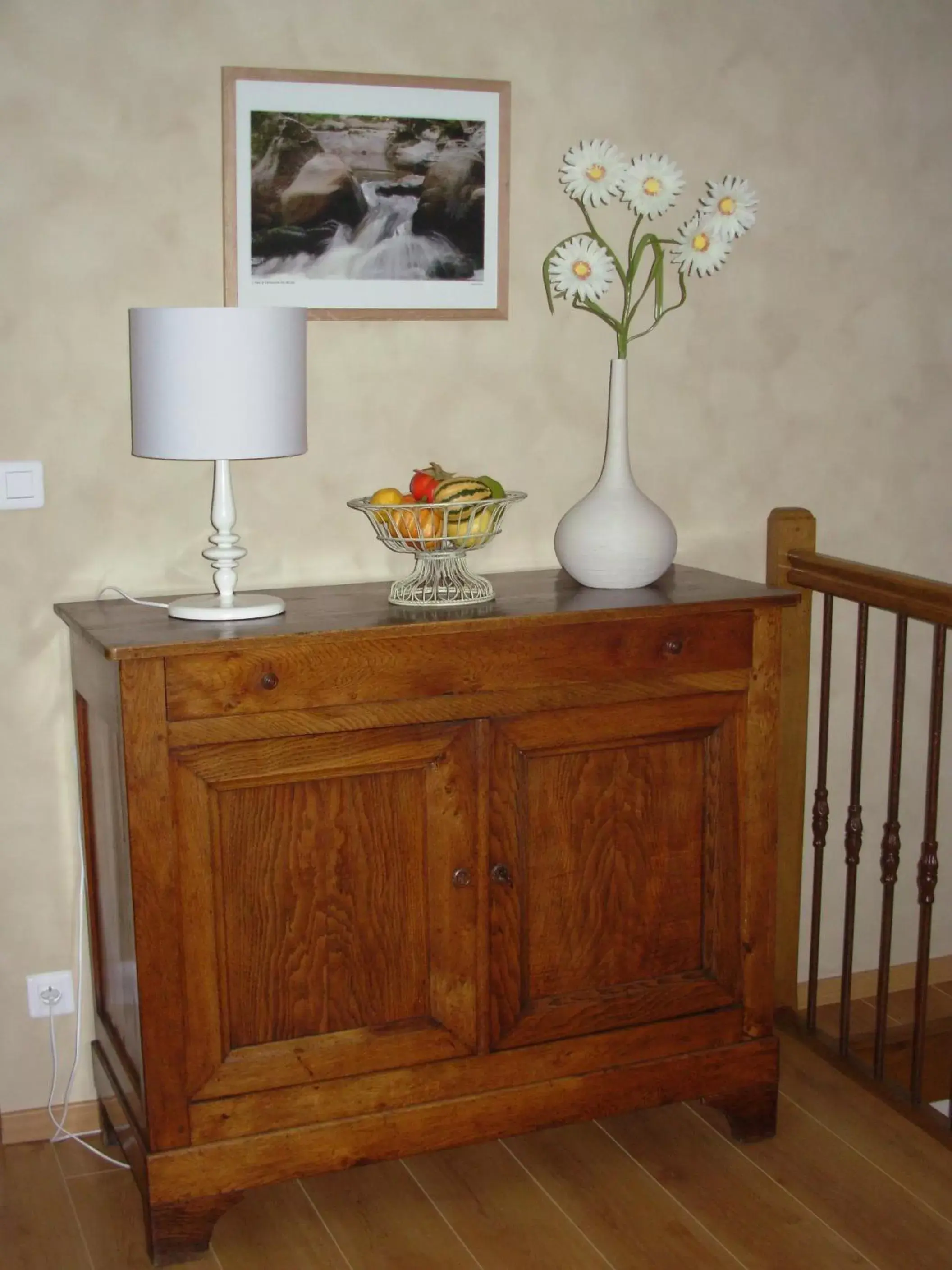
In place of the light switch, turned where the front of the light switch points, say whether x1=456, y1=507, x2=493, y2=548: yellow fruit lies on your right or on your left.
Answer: on your left

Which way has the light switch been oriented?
toward the camera

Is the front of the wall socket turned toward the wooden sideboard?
no

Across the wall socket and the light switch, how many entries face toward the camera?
2

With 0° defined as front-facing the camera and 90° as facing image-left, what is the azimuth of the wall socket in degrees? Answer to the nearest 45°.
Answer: approximately 0°

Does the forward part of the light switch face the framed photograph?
no

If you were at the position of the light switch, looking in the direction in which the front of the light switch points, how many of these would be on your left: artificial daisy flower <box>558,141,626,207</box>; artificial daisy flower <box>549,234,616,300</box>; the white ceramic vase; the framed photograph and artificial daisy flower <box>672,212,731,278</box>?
5

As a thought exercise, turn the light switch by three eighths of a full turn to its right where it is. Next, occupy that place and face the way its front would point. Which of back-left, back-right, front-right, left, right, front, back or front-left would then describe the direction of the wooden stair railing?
back-right

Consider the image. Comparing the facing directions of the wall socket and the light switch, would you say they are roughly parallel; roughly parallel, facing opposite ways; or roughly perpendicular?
roughly parallel

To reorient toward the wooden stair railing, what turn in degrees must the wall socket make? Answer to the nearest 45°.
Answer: approximately 90° to its left
